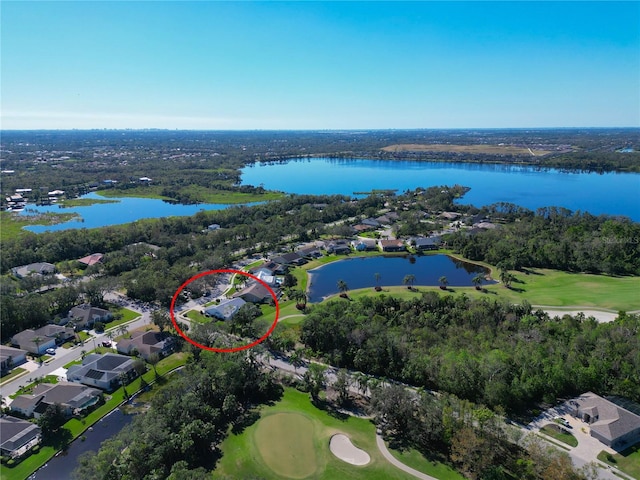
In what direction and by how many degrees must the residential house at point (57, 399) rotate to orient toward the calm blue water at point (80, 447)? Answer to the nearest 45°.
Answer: approximately 135° to its left

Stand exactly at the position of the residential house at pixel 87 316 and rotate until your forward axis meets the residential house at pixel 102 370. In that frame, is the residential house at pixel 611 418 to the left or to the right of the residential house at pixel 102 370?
left

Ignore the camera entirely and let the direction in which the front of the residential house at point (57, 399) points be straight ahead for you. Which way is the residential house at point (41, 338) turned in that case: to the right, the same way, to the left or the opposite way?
the opposite way

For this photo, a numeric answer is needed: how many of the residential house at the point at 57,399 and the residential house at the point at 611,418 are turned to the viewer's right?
0

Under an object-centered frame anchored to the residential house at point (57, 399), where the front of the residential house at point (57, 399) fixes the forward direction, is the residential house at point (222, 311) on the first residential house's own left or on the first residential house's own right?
on the first residential house's own right

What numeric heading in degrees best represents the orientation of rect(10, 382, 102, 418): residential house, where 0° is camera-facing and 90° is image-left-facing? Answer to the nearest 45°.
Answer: approximately 135°

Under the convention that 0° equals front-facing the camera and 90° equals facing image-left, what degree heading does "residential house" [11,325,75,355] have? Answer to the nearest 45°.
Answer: approximately 315°

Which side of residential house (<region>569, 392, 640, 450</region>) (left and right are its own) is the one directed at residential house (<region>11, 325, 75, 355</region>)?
right

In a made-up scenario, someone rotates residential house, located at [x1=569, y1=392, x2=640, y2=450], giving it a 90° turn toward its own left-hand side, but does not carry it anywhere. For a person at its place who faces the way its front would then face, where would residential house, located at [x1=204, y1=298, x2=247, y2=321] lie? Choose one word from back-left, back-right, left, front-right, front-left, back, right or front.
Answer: back-right

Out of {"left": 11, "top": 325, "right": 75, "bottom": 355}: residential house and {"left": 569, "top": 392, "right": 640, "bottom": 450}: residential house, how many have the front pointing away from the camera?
0

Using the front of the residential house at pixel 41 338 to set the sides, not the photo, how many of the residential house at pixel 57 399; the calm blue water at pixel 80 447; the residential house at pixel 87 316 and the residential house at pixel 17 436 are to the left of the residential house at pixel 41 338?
1

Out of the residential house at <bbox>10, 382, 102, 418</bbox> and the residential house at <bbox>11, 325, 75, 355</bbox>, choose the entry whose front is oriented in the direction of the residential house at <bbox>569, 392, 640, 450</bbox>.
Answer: the residential house at <bbox>11, 325, 75, 355</bbox>

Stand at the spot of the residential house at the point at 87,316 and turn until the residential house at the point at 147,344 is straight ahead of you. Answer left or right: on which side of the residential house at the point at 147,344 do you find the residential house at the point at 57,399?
right

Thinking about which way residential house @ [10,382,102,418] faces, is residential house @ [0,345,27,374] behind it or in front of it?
in front
